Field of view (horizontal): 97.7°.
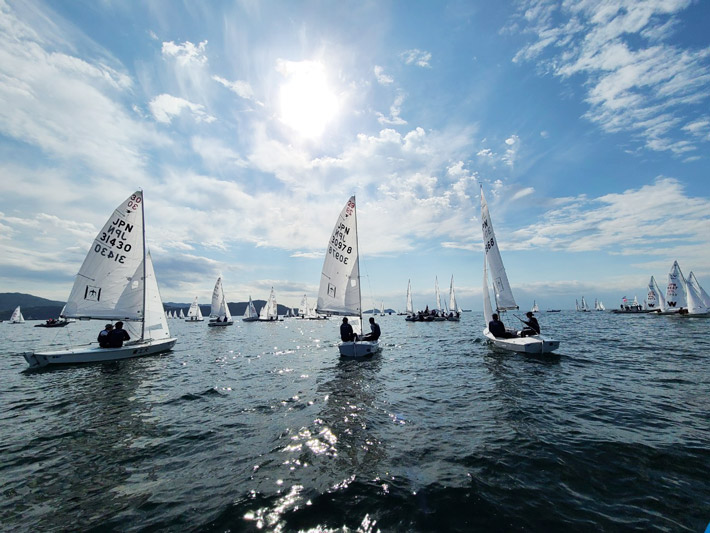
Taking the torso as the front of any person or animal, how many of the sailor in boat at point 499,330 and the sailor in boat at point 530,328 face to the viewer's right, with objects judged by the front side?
1

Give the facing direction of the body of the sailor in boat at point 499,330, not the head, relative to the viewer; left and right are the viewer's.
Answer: facing to the right of the viewer

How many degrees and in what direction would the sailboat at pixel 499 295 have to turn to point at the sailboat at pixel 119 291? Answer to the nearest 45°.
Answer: approximately 90° to its left

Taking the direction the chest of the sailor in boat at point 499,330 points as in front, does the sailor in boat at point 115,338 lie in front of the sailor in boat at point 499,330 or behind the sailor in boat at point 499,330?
behind

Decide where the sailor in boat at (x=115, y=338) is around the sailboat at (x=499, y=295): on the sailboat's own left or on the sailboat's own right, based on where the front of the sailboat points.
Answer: on the sailboat's own left

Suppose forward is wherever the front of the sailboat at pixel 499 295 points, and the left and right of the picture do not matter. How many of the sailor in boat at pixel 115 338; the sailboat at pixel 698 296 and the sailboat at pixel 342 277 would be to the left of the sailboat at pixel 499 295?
2

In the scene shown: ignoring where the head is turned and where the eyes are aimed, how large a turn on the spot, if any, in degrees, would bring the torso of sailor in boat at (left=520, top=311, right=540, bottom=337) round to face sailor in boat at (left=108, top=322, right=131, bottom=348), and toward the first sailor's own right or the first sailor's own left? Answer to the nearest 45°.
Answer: approximately 45° to the first sailor's own left

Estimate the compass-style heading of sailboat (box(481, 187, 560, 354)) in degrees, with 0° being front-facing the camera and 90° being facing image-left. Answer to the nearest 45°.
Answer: approximately 135°

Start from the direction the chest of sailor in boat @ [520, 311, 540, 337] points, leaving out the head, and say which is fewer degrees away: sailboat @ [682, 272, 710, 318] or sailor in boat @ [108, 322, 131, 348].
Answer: the sailor in boat

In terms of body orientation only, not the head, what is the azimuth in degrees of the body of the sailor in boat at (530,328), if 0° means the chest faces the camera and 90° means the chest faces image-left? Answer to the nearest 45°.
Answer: approximately 90°
